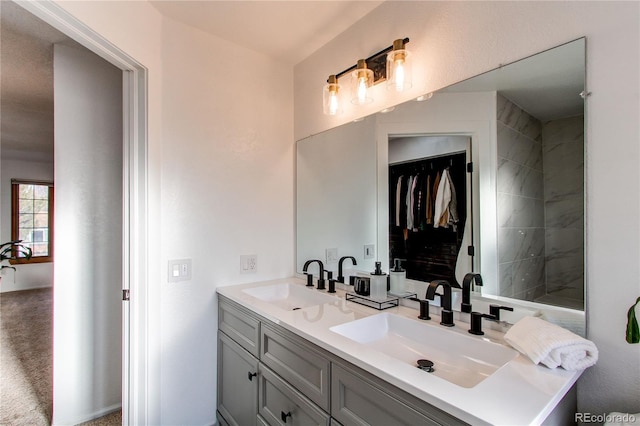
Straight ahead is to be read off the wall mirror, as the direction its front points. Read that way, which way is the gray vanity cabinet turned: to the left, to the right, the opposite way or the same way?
the same way

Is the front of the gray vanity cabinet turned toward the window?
no

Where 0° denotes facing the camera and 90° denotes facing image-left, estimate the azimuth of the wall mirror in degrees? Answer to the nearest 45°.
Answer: approximately 45°

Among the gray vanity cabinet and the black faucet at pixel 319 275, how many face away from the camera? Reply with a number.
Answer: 0

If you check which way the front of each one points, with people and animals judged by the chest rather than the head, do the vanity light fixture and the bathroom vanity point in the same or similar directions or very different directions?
same or similar directions

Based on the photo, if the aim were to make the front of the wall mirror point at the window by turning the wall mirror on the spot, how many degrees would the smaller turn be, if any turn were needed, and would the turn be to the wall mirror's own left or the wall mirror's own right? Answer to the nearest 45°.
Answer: approximately 45° to the wall mirror's own right

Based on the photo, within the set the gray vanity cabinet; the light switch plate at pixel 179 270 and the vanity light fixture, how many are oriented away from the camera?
0

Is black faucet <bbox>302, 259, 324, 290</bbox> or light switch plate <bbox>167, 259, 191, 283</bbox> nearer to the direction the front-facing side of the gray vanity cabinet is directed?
the light switch plate

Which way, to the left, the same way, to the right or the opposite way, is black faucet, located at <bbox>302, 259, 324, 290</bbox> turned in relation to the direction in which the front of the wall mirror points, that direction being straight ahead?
the same way

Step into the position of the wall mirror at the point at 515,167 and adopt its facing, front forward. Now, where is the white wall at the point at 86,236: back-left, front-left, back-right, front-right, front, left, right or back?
front-right

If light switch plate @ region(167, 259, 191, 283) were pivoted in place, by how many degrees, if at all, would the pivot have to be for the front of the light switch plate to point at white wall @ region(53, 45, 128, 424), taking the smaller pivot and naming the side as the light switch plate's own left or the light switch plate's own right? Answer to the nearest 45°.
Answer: approximately 135° to the light switch plate's own right

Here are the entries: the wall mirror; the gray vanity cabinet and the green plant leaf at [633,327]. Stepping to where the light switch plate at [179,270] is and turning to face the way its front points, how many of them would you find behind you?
0

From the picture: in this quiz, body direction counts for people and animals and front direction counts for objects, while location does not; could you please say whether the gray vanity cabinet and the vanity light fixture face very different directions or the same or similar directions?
same or similar directions

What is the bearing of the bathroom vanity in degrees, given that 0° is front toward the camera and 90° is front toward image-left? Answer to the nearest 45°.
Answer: approximately 45°

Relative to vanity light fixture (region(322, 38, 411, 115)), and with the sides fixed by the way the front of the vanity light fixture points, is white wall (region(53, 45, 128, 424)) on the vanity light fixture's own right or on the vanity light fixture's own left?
on the vanity light fixture's own right

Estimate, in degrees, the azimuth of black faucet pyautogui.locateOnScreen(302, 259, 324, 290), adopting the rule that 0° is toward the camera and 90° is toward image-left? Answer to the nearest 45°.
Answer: approximately 45°

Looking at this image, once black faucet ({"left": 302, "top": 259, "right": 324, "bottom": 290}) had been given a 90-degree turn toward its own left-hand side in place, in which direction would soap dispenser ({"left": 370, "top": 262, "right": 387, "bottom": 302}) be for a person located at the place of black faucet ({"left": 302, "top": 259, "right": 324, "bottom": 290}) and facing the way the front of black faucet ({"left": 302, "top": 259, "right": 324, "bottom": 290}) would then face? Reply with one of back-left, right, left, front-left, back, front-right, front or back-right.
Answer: front

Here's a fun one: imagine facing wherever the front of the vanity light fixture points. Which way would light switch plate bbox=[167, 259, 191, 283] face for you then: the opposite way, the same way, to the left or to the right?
to the left

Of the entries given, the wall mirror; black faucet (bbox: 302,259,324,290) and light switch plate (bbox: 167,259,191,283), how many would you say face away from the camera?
0

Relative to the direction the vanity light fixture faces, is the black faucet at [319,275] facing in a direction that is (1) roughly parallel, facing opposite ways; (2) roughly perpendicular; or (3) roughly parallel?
roughly parallel
